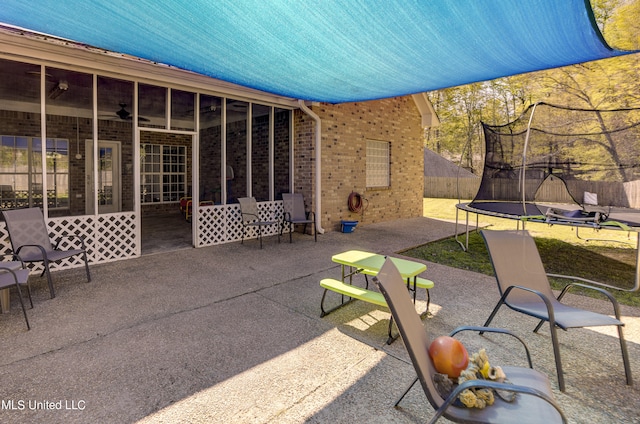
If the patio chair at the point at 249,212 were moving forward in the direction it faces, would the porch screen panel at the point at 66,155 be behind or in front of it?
behind

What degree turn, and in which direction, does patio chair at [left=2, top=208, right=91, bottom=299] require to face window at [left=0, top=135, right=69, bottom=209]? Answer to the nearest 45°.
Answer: approximately 135° to its left

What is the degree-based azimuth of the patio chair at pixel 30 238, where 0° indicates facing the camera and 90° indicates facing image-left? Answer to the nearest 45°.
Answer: approximately 315°

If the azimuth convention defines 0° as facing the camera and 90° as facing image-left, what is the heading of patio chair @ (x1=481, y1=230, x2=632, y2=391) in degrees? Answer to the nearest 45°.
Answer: approximately 315°

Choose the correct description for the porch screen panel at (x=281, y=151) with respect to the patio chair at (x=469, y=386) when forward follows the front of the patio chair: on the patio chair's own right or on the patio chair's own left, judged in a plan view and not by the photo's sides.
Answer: on the patio chair's own left

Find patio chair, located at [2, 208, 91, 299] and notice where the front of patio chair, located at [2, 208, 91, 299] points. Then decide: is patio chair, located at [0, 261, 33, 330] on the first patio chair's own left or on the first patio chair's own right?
on the first patio chair's own right

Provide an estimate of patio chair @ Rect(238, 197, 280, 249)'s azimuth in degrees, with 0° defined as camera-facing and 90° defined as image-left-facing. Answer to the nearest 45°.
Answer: approximately 315°

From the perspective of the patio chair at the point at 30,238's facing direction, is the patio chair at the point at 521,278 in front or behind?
in front

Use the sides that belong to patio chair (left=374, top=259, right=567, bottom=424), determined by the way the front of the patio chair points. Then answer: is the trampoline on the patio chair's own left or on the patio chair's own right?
on the patio chair's own left
